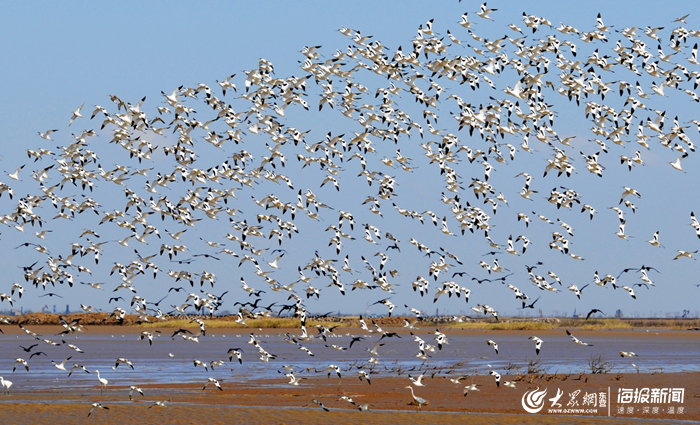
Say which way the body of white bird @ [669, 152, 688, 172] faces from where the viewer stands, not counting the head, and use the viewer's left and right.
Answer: facing to the left of the viewer
